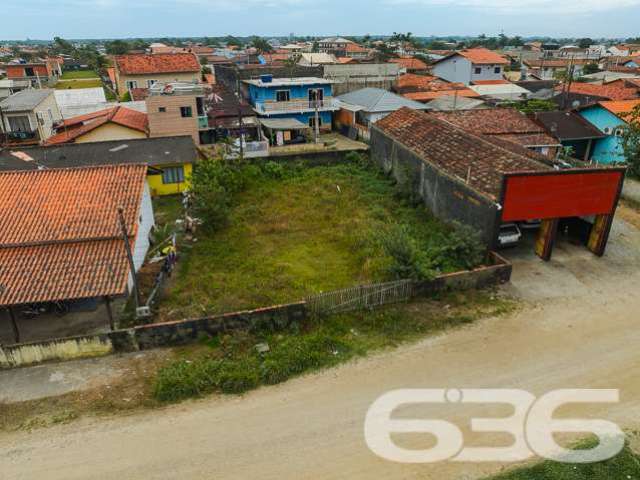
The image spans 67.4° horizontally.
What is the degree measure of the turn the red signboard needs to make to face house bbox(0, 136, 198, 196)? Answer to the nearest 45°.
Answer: approximately 90° to its right

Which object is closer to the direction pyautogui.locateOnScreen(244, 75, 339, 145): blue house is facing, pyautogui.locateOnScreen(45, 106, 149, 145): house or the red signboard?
the red signboard

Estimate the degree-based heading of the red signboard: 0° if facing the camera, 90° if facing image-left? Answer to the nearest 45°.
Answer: approximately 0°

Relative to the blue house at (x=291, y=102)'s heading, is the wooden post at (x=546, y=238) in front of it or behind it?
in front

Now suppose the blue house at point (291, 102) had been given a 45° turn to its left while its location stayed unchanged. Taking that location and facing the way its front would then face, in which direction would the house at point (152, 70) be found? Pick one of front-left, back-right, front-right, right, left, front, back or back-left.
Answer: back

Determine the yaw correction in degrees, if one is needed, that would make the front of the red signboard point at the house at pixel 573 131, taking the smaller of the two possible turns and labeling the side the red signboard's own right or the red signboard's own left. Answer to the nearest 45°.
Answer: approximately 180°

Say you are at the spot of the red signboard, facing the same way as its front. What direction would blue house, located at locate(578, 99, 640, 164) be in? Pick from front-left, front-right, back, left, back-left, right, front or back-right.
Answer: back

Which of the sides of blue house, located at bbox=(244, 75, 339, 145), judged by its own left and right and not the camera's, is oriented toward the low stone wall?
front

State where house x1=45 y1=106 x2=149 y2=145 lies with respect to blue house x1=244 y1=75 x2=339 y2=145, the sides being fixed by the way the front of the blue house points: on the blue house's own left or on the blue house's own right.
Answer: on the blue house's own right

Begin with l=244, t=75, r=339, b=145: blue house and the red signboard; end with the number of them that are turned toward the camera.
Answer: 2

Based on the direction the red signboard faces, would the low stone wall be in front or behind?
in front

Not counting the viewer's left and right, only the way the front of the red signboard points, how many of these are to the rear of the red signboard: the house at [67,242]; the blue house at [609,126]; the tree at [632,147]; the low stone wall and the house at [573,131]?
3

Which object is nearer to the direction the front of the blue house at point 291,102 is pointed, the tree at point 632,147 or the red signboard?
the red signboard
